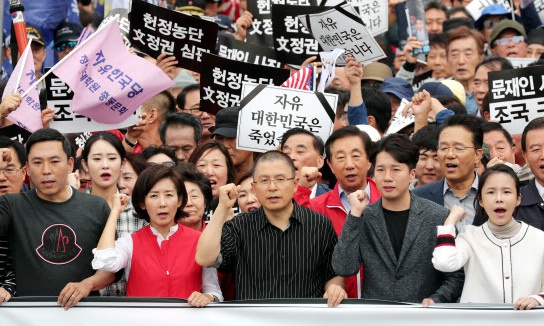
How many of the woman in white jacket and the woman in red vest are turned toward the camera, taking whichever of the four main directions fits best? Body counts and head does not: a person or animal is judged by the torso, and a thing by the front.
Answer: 2

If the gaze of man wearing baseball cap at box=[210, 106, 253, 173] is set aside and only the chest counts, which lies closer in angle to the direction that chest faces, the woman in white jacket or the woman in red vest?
the woman in red vest

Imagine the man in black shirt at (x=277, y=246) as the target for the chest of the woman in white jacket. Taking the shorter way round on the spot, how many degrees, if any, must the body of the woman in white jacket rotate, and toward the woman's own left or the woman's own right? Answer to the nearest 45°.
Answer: approximately 90° to the woman's own right

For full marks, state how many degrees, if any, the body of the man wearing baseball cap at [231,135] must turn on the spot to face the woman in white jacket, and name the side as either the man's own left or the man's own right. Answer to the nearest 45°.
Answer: approximately 90° to the man's own left

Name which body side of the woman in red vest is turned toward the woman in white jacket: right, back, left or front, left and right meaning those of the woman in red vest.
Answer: left

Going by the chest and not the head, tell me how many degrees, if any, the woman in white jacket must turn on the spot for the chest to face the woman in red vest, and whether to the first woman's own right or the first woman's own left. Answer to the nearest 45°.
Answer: approximately 90° to the first woman's own right

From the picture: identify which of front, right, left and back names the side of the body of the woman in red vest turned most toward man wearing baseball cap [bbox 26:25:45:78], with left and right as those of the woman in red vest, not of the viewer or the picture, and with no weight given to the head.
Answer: back

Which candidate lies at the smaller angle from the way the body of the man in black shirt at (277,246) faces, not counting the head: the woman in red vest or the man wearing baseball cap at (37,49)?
the woman in red vest

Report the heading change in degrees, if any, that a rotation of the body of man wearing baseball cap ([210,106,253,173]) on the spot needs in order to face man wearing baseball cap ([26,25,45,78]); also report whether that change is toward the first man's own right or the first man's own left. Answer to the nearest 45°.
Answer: approximately 90° to the first man's own right

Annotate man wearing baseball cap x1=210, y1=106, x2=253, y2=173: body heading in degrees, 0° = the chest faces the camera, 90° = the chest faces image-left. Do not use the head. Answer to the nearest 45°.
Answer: approximately 45°
